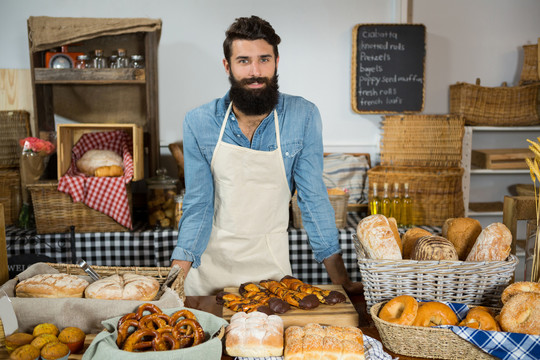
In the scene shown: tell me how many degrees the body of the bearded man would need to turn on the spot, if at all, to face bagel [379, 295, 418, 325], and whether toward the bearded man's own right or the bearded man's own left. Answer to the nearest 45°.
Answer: approximately 45° to the bearded man's own left

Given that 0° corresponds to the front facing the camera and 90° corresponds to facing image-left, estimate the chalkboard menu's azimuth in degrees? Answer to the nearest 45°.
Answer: approximately 0°

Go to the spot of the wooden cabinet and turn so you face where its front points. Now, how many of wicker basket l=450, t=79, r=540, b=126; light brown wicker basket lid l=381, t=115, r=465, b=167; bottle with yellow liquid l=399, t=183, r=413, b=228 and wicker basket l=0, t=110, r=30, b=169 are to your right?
1

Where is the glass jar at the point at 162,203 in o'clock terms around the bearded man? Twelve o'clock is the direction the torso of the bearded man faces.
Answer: The glass jar is roughly at 5 o'clock from the bearded man.

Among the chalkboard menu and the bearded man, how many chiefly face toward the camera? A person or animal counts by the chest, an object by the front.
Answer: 2

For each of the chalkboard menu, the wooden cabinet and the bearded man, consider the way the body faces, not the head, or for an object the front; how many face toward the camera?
3

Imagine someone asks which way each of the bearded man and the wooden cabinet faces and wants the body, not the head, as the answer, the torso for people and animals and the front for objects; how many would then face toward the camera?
2
